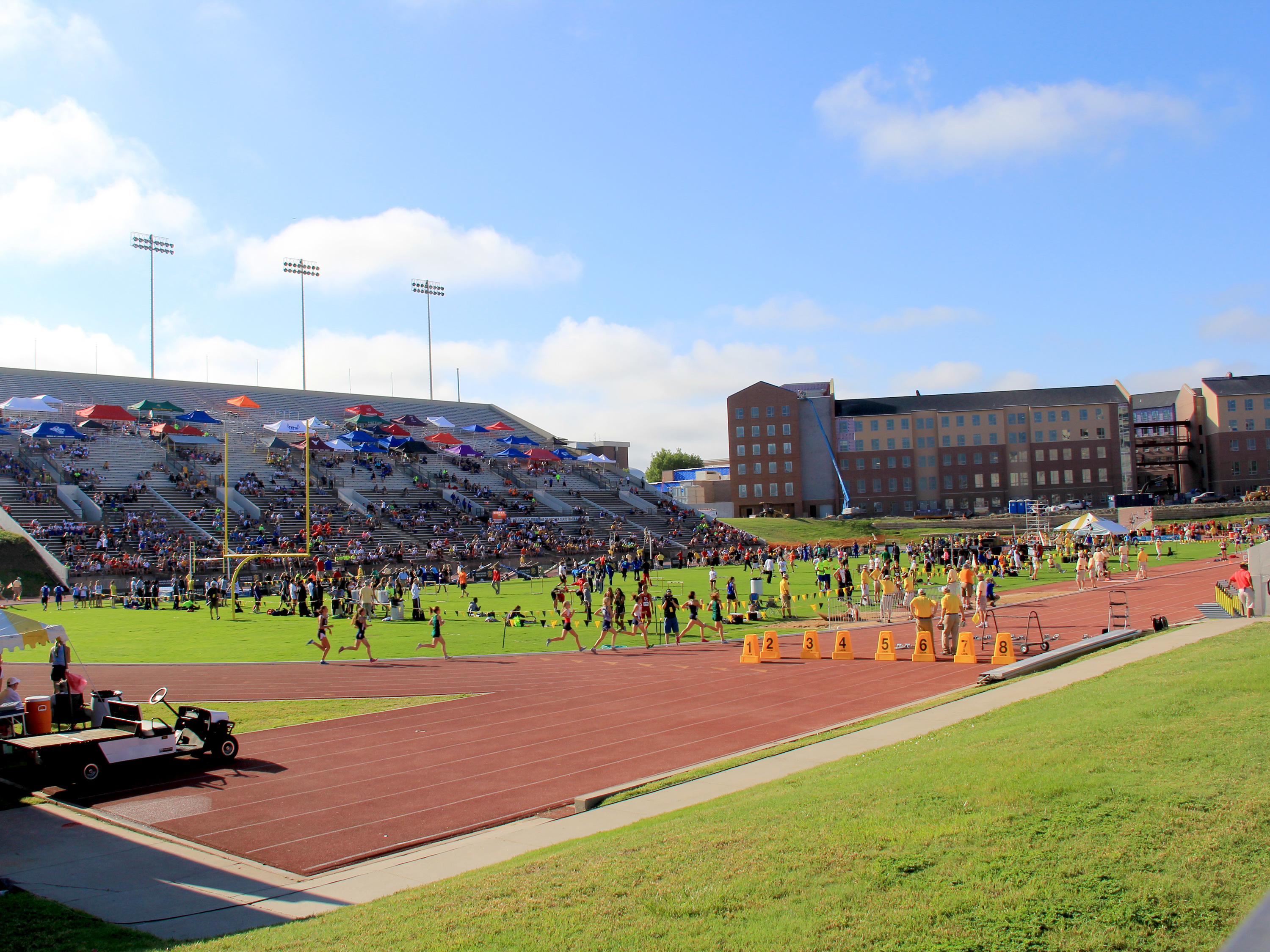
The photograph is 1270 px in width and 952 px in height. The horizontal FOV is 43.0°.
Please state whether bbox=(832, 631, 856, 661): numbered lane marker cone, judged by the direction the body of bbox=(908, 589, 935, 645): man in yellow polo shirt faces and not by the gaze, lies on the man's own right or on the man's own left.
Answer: on the man's own left
